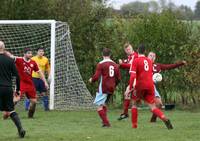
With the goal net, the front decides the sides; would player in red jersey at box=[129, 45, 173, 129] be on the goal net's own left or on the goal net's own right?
on the goal net's own left

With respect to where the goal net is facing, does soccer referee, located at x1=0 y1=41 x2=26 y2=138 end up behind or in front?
in front

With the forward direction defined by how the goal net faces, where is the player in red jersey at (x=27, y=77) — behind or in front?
in front
